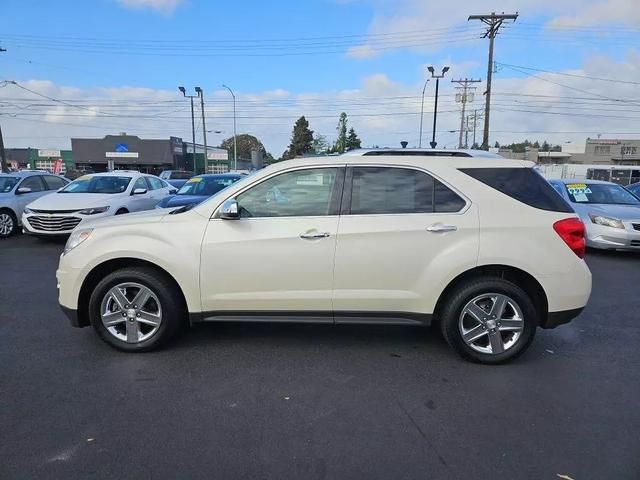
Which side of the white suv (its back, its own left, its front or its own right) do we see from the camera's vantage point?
left

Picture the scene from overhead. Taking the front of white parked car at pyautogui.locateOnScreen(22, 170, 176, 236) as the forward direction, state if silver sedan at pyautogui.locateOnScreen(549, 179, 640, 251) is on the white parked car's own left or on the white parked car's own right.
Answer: on the white parked car's own left

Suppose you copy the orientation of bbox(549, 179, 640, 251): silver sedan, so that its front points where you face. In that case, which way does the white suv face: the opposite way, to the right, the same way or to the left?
to the right

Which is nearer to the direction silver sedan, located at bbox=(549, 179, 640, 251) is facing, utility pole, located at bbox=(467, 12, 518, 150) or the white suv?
the white suv

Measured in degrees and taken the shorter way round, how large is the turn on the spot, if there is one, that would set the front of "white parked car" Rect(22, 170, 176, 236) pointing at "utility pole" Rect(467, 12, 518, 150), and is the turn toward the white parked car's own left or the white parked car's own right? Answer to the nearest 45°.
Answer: approximately 180°

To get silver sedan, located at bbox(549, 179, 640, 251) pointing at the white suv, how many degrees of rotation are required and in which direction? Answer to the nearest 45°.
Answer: approximately 45° to its right

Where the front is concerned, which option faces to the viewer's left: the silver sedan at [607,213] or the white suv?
the white suv

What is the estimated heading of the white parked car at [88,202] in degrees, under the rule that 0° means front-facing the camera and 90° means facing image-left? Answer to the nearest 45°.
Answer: approximately 45°

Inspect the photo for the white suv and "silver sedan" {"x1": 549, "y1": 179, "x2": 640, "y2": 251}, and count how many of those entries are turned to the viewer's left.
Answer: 1

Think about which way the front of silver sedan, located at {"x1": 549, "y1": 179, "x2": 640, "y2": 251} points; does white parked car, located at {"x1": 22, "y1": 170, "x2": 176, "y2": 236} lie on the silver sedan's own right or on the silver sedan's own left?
on the silver sedan's own right

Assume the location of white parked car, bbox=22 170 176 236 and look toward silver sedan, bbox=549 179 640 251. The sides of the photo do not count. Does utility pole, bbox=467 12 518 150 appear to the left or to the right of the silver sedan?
left
